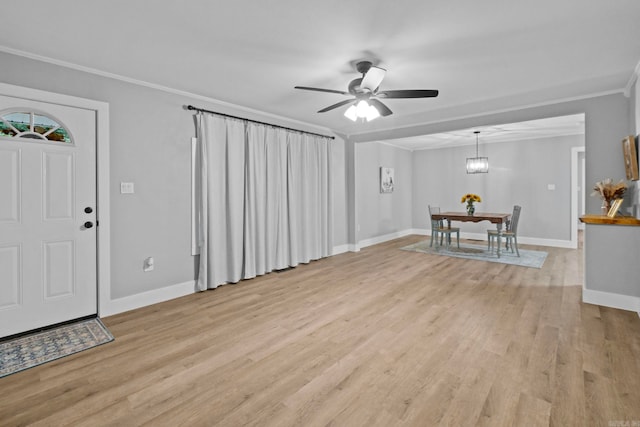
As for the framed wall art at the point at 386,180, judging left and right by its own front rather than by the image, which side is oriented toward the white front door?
right

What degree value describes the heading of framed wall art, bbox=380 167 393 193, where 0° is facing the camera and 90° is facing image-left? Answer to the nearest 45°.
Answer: approximately 315°

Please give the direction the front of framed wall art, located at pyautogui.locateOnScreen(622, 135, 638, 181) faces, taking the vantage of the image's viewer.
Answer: facing to the left of the viewer

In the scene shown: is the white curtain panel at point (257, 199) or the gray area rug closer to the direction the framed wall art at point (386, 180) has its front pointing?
the gray area rug

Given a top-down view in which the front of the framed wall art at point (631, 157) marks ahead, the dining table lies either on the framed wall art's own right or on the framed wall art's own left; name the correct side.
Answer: on the framed wall art's own right

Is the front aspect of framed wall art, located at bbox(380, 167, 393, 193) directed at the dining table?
yes

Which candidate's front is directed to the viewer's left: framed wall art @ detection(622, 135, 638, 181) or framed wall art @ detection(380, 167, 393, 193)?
framed wall art @ detection(622, 135, 638, 181)

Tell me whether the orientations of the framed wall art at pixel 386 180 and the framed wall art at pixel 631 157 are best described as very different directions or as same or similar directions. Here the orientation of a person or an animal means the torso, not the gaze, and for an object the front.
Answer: very different directions

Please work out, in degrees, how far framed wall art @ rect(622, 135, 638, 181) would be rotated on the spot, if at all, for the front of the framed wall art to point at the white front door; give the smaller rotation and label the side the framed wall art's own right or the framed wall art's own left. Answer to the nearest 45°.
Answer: approximately 45° to the framed wall art's own left

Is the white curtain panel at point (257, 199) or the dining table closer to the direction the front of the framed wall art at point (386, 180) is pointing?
the dining table

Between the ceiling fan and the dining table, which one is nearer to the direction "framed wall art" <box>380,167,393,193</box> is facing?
the dining table
